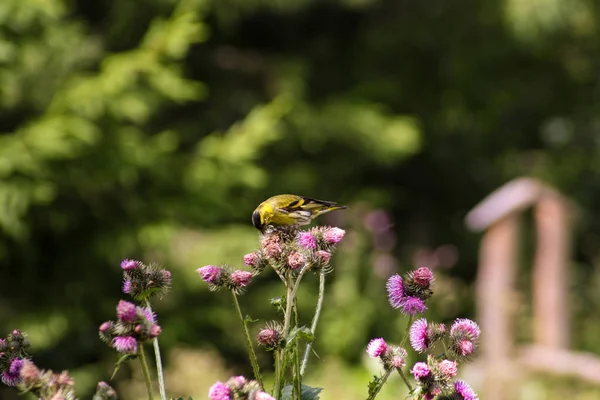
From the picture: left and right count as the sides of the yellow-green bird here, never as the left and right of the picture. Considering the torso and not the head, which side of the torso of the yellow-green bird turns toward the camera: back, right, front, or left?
left

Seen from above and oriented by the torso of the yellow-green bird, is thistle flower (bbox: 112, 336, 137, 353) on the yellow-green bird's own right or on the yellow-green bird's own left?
on the yellow-green bird's own left

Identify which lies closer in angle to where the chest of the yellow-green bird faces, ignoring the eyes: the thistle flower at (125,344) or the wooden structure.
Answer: the thistle flower

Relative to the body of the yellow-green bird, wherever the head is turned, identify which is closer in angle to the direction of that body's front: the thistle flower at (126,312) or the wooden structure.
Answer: the thistle flower

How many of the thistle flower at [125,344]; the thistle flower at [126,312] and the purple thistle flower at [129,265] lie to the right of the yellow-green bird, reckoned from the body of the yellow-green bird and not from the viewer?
0
